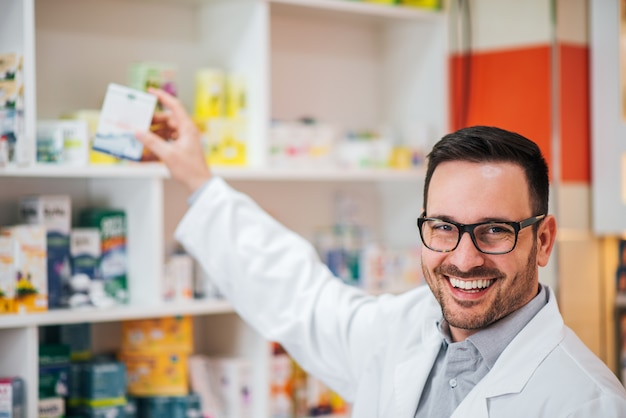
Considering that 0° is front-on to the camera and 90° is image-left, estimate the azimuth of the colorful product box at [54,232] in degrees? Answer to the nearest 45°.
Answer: approximately 315°

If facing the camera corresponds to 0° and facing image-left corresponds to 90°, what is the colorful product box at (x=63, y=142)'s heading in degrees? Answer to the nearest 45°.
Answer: approximately 0°

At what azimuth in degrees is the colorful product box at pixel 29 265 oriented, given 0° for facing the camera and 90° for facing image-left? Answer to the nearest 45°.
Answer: approximately 0°
